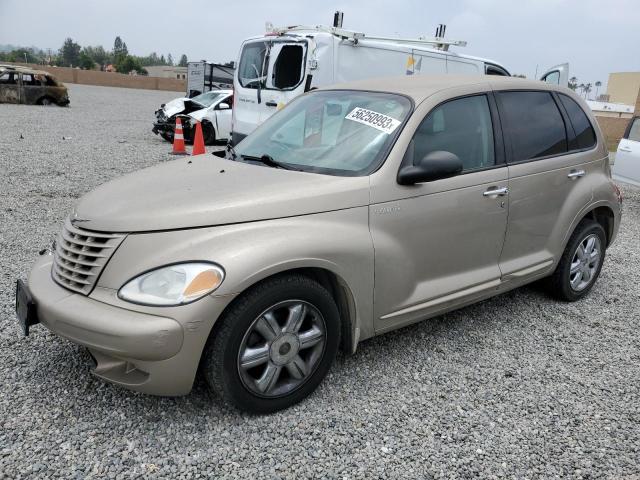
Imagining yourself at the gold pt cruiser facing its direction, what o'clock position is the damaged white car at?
The damaged white car is roughly at 4 o'clock from the gold pt cruiser.

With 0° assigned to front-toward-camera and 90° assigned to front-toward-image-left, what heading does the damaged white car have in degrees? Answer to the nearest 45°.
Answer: approximately 45°

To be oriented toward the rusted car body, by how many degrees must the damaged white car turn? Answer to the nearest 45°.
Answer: approximately 90° to its right

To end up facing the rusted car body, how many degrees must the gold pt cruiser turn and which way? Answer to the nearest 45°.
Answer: approximately 90° to its right

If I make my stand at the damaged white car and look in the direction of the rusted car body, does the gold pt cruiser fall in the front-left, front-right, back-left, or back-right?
back-left

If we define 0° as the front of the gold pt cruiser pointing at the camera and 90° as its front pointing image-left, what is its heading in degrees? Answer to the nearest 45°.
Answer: approximately 45°

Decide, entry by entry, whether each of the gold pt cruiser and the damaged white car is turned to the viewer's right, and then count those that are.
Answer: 0

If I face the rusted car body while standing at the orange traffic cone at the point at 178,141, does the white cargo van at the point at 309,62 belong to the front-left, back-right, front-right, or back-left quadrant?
back-right
